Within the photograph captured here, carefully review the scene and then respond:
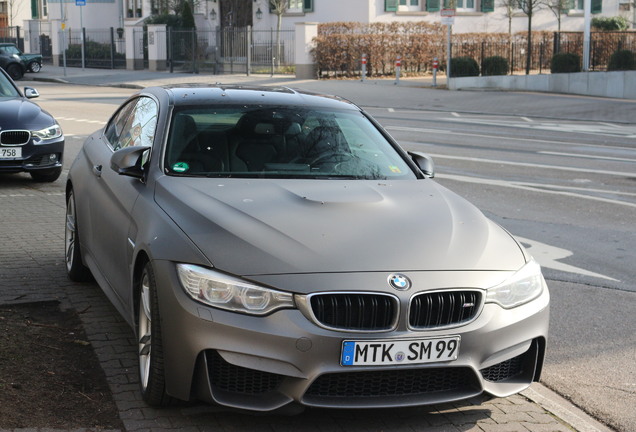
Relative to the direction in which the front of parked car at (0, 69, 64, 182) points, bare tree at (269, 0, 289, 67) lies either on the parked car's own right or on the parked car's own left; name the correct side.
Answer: on the parked car's own left

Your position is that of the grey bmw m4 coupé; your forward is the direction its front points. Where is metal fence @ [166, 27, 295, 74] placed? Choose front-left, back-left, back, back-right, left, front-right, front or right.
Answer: back-left

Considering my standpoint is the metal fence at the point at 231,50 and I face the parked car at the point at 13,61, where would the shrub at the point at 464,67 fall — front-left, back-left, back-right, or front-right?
back-left

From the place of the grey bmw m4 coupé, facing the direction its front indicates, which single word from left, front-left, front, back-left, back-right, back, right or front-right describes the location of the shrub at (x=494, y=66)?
back-left

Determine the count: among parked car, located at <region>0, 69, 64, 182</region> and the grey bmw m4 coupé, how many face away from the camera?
0

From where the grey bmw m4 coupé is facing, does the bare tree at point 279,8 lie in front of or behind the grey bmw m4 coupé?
behind

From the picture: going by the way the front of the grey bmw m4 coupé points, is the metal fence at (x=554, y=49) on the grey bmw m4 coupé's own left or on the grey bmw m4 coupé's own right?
on the grey bmw m4 coupé's own left

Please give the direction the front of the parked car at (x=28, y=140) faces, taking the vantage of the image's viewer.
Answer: facing the viewer and to the right of the viewer

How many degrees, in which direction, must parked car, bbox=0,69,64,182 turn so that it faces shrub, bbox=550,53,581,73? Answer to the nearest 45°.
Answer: approximately 90° to its left

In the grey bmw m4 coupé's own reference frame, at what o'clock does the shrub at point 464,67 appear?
The shrub is roughly at 8 o'clock from the grey bmw m4 coupé.

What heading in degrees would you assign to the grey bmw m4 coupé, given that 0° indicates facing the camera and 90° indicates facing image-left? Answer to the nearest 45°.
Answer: approximately 315°

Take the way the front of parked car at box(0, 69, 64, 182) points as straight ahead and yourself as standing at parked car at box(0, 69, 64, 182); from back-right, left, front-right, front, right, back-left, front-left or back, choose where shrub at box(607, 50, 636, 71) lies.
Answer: left
